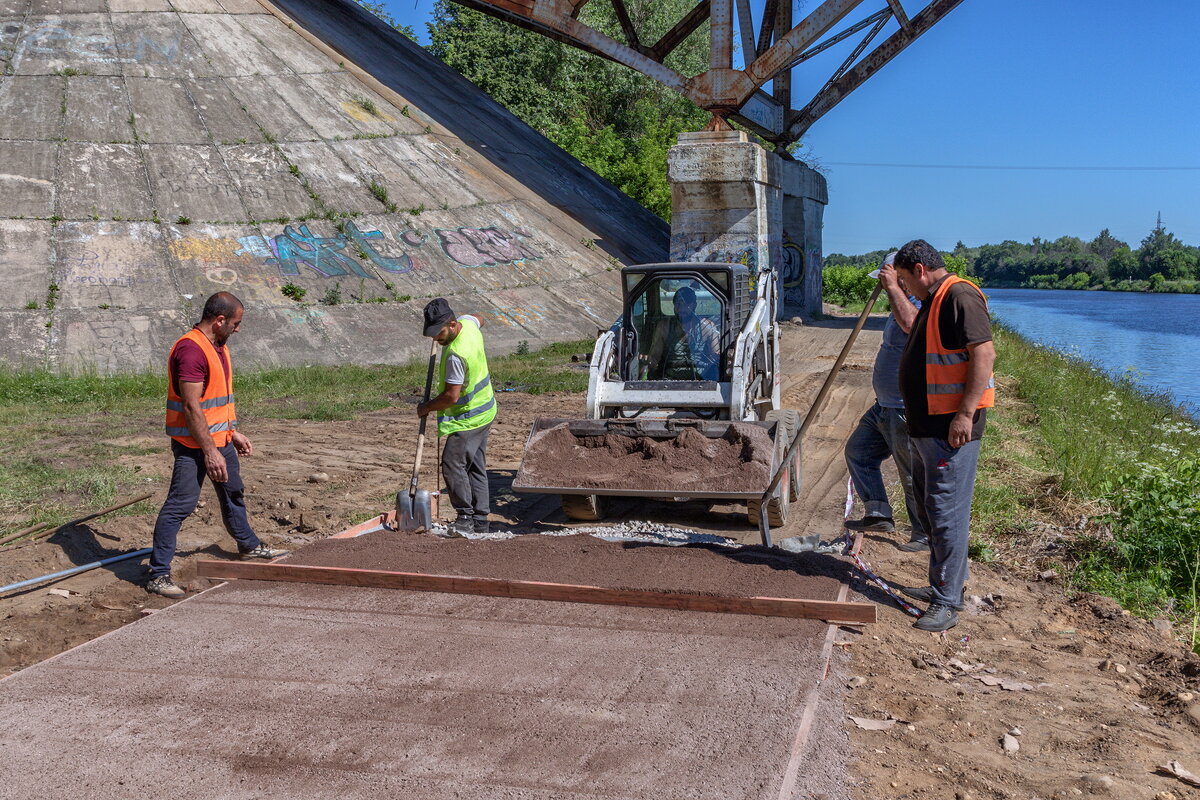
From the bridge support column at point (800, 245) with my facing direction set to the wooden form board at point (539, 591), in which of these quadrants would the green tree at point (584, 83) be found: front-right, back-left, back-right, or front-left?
back-right

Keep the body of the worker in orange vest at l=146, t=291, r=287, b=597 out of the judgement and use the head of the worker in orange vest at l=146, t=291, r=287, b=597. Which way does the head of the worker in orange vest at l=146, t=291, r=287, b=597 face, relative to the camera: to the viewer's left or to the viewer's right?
to the viewer's right

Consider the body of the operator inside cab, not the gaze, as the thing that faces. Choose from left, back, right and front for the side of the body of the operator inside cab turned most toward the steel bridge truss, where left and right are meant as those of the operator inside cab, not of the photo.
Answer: back

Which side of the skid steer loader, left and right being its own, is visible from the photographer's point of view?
front

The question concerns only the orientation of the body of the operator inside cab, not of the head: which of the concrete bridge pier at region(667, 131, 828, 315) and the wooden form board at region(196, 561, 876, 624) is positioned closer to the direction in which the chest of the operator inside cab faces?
the wooden form board

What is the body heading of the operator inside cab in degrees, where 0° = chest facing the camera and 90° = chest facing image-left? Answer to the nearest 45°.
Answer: approximately 0°

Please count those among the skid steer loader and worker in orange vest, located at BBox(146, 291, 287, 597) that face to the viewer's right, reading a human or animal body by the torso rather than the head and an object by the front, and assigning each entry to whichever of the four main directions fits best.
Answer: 1

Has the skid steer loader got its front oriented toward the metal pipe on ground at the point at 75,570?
no

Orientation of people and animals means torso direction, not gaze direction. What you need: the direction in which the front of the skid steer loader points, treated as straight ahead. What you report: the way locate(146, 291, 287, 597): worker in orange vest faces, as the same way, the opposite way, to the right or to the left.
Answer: to the left

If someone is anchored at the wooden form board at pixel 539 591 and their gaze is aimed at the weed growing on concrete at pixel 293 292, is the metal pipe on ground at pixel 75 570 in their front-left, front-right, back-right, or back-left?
front-left

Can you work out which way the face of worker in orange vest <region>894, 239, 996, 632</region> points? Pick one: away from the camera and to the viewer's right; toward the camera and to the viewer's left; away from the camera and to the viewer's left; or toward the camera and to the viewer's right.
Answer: toward the camera and to the viewer's left

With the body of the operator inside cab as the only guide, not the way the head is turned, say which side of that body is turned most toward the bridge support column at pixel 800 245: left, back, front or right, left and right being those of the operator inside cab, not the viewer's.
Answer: back

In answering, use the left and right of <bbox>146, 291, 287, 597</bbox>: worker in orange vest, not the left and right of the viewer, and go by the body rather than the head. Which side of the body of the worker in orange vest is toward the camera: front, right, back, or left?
right

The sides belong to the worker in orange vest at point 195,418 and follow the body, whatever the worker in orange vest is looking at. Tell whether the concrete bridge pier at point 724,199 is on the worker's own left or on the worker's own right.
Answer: on the worker's own left
